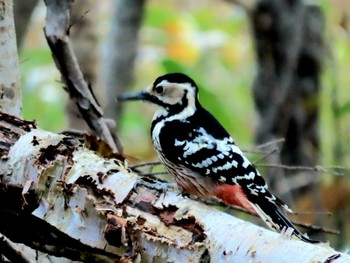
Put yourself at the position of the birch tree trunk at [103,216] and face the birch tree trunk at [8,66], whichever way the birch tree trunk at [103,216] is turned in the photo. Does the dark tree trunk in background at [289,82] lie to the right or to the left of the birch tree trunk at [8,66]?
right

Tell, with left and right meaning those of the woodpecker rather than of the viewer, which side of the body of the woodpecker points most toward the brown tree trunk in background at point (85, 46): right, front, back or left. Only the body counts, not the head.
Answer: right

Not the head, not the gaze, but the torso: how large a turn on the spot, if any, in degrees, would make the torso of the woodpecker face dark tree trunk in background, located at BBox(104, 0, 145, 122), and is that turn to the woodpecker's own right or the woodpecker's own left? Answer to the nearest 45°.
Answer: approximately 90° to the woodpecker's own right

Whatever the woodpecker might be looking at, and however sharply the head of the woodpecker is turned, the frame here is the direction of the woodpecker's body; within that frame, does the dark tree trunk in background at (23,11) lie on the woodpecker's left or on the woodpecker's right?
on the woodpecker's right

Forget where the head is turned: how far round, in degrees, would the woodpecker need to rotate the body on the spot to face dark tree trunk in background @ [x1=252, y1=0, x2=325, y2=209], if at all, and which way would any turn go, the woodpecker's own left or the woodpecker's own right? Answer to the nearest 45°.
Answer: approximately 90° to the woodpecker's own right

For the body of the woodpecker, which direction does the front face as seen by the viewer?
to the viewer's left

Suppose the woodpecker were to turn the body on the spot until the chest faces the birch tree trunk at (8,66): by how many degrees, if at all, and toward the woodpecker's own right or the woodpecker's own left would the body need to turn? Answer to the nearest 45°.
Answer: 0° — it already faces it
